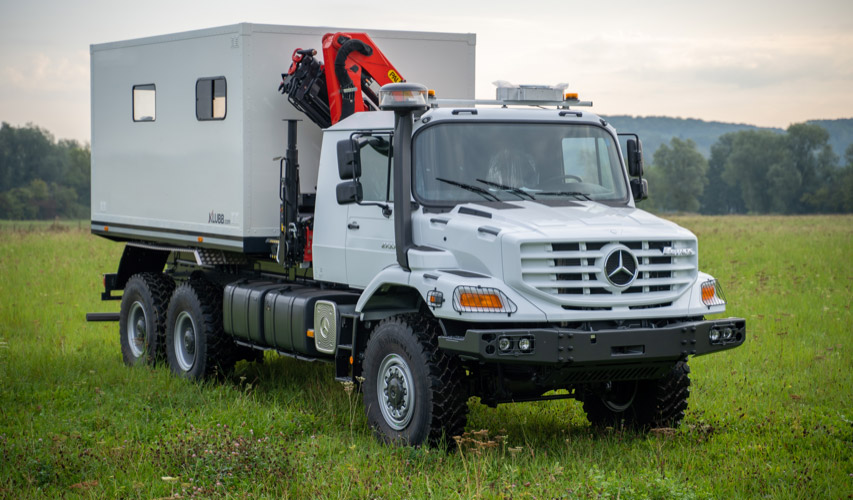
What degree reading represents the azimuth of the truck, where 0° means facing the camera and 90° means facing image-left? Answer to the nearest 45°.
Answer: approximately 315°
